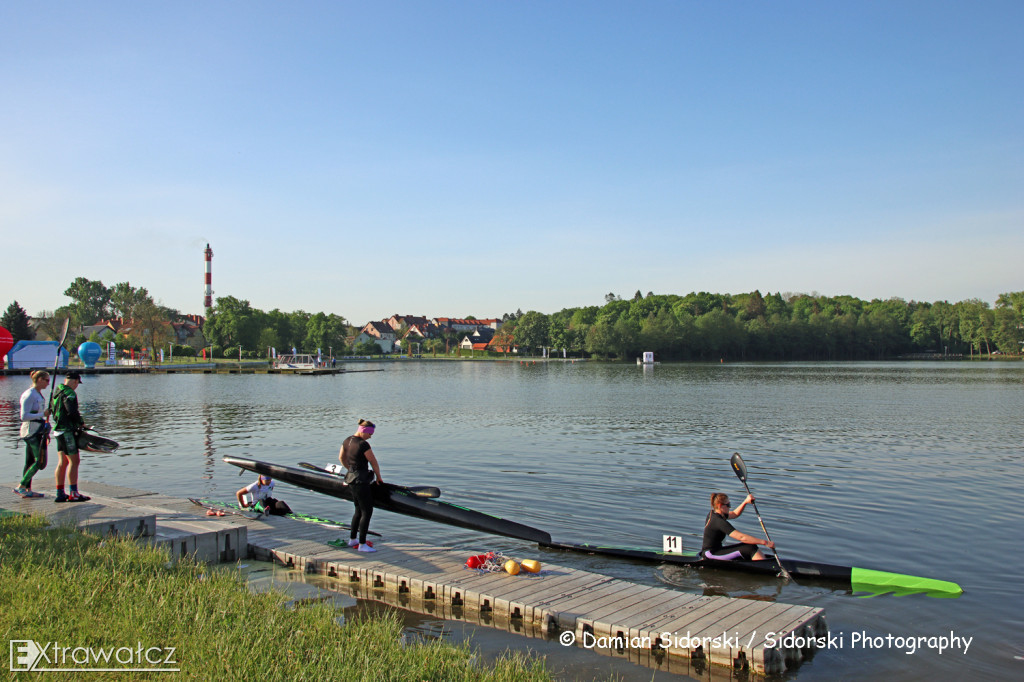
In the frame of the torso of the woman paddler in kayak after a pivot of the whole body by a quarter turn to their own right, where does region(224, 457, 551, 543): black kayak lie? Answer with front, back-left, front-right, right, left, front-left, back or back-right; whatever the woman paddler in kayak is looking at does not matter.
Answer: right

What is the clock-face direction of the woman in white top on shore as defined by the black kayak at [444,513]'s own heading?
The woman in white top on shore is roughly at 5 o'clock from the black kayak.

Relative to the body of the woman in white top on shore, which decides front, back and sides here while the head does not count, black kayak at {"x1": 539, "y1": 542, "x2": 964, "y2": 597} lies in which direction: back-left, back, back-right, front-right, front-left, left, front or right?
front-right

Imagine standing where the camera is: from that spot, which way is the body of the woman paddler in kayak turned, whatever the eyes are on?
to the viewer's right

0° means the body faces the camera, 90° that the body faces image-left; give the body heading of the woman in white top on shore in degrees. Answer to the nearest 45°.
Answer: approximately 270°

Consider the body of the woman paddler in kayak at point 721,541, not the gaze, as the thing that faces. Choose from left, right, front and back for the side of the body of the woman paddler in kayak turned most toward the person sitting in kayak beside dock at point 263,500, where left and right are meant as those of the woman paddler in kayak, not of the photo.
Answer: back

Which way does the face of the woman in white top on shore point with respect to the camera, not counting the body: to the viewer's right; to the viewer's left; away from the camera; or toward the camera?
to the viewer's right

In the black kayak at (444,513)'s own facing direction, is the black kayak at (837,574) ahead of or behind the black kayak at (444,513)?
ahead

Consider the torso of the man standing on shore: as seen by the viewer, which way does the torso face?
to the viewer's right

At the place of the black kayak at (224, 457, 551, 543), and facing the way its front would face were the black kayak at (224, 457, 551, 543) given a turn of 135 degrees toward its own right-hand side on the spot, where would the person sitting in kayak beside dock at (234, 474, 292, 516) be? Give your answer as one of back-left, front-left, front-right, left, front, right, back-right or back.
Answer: front-right

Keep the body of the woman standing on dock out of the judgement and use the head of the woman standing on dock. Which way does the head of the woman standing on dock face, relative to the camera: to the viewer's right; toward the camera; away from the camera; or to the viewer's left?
to the viewer's right
